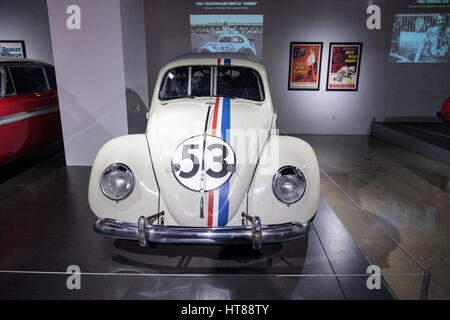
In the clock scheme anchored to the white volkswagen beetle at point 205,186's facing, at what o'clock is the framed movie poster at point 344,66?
The framed movie poster is roughly at 7 o'clock from the white volkswagen beetle.

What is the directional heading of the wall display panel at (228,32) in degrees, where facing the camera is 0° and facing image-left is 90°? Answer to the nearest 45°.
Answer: approximately 0°

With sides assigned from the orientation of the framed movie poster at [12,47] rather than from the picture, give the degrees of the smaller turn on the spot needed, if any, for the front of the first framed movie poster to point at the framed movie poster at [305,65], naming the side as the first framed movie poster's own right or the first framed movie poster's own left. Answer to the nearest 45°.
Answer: approximately 45° to the first framed movie poster's own left

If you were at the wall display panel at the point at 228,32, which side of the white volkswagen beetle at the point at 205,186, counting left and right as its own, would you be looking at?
back

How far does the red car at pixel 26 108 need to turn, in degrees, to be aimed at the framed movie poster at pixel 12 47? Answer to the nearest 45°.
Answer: approximately 135° to its right

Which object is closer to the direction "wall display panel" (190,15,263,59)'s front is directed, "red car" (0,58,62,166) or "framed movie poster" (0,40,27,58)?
the red car

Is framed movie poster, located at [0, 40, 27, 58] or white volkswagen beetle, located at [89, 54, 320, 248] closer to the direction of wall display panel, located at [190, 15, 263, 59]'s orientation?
the white volkswagen beetle

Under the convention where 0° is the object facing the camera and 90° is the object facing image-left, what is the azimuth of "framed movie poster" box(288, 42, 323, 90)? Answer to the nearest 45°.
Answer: approximately 0°
